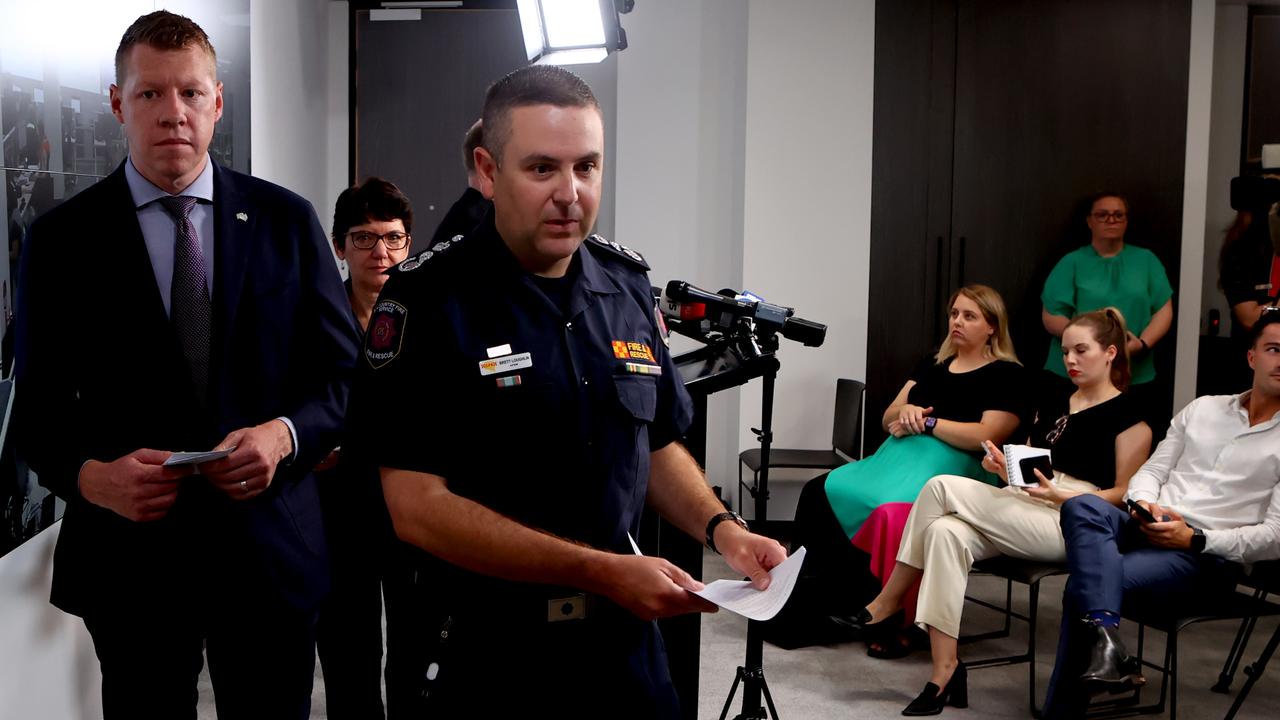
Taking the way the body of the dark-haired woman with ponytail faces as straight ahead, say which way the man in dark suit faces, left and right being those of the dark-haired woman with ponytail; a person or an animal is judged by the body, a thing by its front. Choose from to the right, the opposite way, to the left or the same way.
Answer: to the left

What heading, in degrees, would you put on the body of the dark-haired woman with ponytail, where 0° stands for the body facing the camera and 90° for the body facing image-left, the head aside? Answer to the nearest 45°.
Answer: approximately 45°

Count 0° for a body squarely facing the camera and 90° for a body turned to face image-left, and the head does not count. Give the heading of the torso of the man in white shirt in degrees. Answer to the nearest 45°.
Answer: approximately 45°

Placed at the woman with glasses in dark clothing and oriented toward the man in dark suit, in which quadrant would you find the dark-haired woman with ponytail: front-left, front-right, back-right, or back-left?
back-left

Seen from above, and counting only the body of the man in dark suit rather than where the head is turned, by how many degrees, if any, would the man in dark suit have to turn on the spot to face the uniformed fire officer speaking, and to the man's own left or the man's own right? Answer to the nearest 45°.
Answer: approximately 45° to the man's own left

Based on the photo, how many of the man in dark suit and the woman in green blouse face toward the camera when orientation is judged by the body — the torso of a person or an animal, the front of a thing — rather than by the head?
2

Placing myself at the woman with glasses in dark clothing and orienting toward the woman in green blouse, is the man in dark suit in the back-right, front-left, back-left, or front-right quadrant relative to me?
back-right

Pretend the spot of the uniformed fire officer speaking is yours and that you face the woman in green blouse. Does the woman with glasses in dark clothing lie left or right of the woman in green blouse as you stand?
left

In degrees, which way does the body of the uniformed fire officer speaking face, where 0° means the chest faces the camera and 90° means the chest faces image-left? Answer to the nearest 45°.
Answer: approximately 315°
